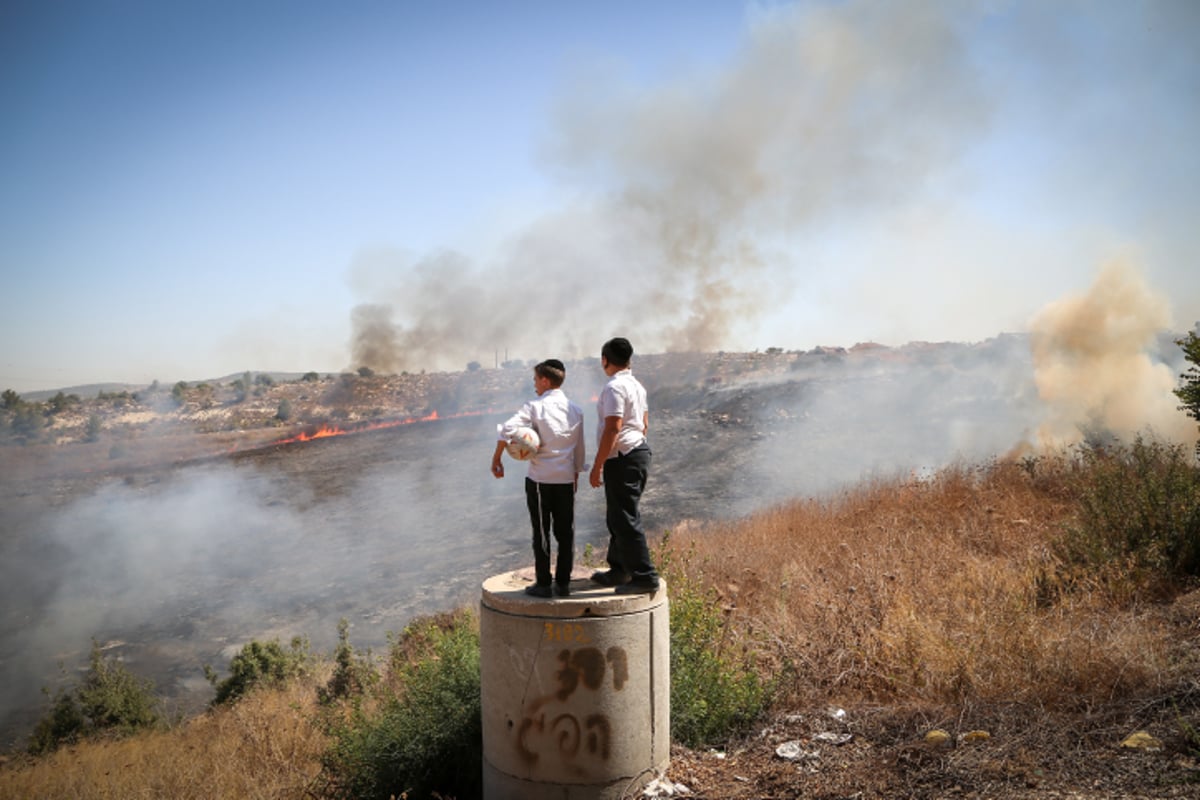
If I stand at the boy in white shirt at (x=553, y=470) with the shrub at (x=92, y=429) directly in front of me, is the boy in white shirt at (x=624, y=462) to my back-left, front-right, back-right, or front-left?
back-right

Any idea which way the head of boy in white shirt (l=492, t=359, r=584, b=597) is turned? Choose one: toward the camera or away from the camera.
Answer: away from the camera

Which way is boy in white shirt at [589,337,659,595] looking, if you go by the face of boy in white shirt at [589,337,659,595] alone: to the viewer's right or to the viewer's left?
to the viewer's left

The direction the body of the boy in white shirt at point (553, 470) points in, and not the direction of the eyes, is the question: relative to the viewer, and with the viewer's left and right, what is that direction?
facing away from the viewer and to the left of the viewer

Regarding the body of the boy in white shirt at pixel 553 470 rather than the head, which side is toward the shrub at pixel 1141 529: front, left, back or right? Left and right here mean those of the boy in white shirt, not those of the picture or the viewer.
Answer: right
